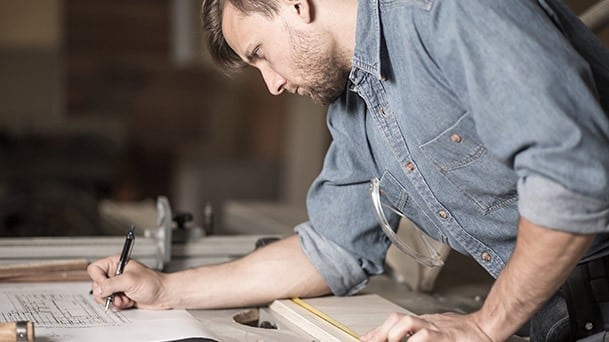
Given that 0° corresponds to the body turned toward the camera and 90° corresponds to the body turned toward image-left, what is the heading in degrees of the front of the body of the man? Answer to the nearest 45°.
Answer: approximately 45°

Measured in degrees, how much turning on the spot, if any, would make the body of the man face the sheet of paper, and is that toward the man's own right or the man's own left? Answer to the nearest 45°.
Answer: approximately 45° to the man's own right

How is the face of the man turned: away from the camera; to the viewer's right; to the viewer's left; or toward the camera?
to the viewer's left
